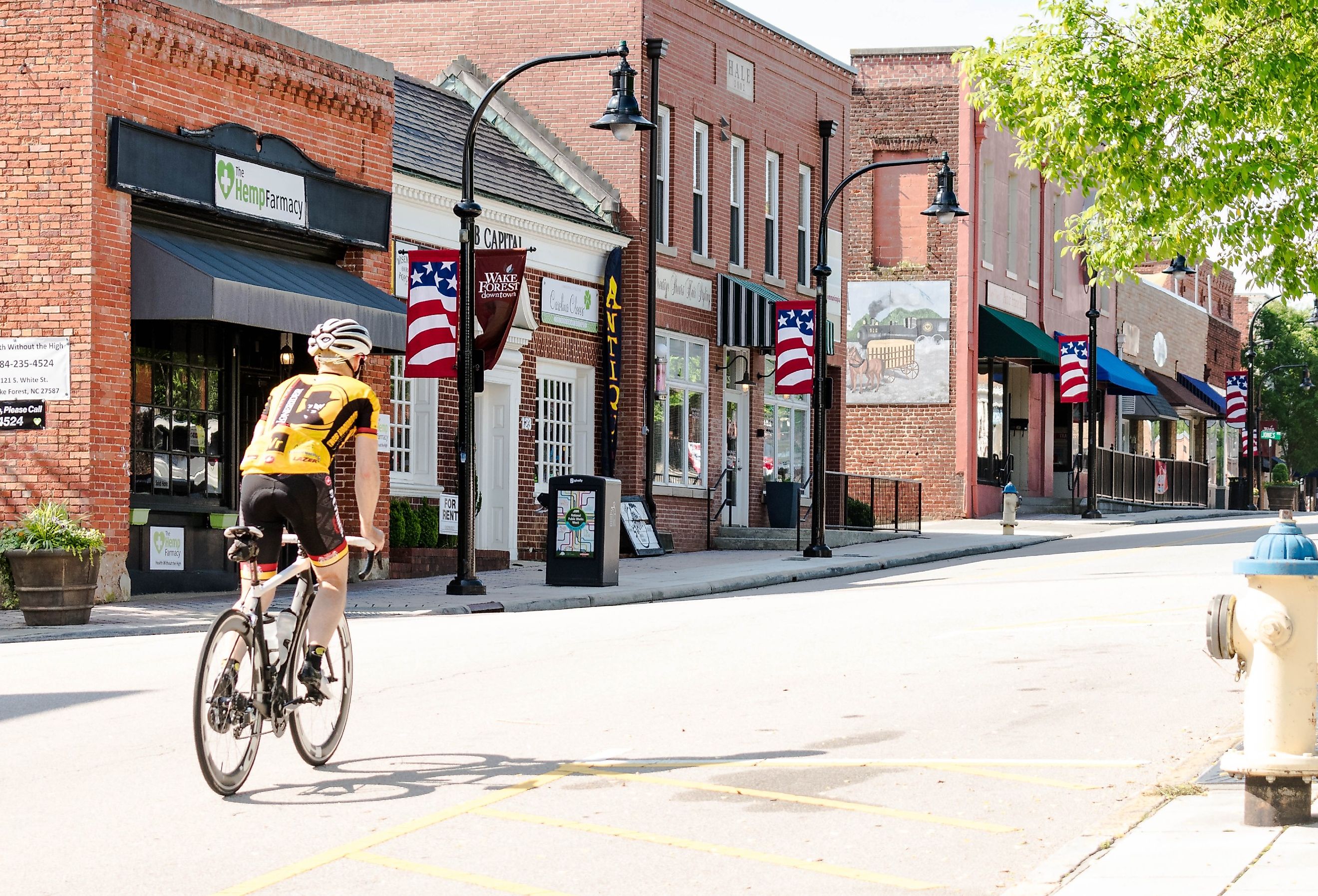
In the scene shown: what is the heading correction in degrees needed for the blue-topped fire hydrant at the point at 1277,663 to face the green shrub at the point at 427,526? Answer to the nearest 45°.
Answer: approximately 45° to its right

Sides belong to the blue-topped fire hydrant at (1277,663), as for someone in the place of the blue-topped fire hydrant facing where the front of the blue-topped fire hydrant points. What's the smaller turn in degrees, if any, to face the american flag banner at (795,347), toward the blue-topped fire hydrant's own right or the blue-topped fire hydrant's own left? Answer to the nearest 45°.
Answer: approximately 90° to the blue-topped fire hydrant's own right

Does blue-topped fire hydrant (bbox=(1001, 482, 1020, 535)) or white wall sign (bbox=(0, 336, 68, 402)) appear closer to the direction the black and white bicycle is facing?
the blue-topped fire hydrant

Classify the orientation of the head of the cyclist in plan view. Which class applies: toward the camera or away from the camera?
away from the camera

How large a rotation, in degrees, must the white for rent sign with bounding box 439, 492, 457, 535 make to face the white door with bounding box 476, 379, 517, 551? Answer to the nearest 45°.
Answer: approximately 135° to its left

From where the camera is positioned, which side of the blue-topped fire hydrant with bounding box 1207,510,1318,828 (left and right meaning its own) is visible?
left

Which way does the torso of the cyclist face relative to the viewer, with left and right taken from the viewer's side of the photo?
facing away from the viewer and to the right of the viewer

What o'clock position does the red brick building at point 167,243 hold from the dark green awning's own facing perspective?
The red brick building is roughly at 2 o'clock from the dark green awning.

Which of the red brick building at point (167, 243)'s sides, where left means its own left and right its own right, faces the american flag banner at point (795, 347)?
left

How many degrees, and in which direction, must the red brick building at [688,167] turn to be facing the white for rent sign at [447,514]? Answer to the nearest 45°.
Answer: approximately 90° to its right

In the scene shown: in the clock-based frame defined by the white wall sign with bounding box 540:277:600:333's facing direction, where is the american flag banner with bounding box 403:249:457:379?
The american flag banner is roughly at 2 o'clock from the white wall sign.
